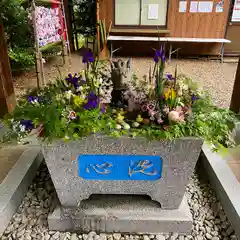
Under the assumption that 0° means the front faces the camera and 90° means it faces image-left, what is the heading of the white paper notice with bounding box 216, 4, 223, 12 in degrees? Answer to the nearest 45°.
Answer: approximately 0°

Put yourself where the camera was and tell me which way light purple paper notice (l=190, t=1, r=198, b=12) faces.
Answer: facing the viewer

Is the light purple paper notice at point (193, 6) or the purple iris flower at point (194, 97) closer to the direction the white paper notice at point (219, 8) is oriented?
the purple iris flower

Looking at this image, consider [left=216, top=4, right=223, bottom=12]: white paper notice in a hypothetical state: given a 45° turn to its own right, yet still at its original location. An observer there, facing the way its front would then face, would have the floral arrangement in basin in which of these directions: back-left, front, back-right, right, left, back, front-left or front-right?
front-left

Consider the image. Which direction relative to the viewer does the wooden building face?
toward the camera

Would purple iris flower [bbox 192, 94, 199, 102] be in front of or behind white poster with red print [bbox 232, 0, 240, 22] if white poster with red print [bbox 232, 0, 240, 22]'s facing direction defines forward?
in front

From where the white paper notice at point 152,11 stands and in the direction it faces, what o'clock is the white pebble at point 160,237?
The white pebble is roughly at 12 o'clock from the white paper notice.

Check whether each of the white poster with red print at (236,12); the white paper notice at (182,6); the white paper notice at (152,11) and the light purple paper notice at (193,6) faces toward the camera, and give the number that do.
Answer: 4

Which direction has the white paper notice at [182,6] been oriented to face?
toward the camera

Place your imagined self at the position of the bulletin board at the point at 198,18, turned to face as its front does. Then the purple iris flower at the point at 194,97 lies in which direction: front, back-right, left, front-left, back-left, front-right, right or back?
front

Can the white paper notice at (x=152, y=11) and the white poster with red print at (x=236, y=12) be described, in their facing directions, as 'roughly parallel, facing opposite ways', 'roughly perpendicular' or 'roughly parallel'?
roughly parallel

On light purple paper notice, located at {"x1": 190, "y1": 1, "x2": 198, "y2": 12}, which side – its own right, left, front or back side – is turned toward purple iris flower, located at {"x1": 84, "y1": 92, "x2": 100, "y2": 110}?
front

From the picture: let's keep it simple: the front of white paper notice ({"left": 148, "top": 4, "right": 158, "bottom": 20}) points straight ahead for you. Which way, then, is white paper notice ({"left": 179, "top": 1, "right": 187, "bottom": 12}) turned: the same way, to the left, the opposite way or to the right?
the same way

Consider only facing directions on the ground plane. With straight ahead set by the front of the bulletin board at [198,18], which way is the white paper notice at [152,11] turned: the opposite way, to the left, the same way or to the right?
the same way

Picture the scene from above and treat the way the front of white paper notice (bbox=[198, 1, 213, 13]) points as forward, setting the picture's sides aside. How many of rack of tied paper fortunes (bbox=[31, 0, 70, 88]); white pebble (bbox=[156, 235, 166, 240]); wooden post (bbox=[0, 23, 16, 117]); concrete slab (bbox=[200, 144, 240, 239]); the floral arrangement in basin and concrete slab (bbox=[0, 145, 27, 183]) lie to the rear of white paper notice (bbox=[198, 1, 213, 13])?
0

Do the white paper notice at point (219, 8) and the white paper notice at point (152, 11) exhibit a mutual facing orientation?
no

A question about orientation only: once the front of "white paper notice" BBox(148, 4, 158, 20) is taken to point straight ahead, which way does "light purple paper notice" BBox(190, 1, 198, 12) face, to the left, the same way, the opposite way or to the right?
the same way
